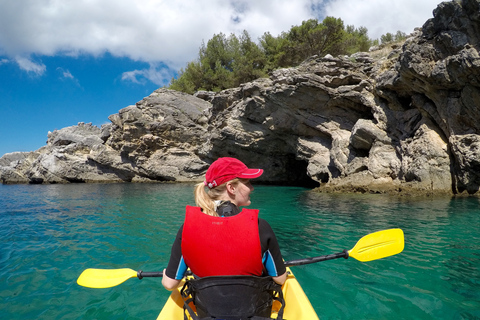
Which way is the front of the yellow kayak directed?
away from the camera

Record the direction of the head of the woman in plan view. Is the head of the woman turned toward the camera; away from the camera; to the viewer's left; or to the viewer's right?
to the viewer's right

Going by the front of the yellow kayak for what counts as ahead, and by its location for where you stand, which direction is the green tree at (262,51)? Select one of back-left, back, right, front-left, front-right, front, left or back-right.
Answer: front

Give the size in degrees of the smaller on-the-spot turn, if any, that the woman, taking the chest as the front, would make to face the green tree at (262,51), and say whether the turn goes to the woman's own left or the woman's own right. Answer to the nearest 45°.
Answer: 0° — they already face it

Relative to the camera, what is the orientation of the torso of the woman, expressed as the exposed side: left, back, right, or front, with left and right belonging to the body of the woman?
back
